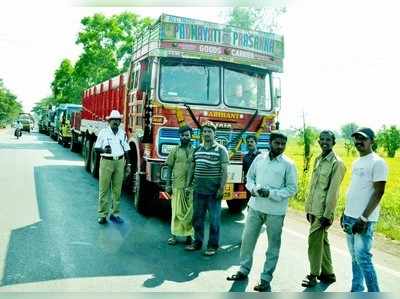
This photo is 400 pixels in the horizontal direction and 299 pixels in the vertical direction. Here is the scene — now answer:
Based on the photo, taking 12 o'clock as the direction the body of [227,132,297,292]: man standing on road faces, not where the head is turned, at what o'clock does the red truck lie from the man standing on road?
The red truck is roughly at 4 o'clock from the man standing on road.

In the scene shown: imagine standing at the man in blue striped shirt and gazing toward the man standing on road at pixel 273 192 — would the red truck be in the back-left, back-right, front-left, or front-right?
back-left

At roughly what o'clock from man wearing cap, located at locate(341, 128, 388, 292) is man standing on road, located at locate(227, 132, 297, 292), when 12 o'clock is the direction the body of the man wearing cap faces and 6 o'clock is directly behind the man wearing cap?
The man standing on road is roughly at 2 o'clock from the man wearing cap.

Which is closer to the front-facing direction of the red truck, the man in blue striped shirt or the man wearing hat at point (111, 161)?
the man in blue striped shirt

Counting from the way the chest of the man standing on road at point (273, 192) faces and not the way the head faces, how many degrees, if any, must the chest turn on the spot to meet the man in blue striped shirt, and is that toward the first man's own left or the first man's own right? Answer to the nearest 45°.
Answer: approximately 90° to the first man's own right

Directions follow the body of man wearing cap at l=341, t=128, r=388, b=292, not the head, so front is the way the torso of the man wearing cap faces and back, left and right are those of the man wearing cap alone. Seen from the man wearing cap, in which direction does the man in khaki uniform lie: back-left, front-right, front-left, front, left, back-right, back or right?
right

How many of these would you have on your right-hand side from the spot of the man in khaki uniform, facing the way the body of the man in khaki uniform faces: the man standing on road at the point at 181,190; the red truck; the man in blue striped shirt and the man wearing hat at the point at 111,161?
4

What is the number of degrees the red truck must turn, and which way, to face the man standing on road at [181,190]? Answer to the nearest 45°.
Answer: approximately 45° to its right
